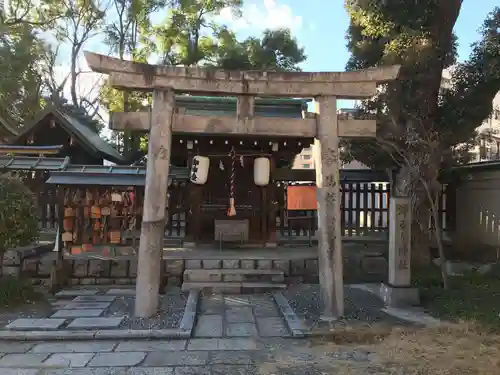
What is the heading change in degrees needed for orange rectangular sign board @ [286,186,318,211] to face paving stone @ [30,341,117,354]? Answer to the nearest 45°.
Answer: approximately 45° to its right

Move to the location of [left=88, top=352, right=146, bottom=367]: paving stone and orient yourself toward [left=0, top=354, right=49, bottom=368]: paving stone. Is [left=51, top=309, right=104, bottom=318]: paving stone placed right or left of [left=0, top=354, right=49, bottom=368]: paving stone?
right

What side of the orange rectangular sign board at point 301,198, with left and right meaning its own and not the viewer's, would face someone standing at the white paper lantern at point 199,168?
right

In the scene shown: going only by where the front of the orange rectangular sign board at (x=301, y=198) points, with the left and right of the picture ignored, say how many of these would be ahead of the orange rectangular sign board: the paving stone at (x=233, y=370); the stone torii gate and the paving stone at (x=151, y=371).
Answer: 3

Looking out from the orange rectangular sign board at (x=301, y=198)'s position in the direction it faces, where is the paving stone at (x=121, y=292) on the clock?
The paving stone is roughly at 2 o'clock from the orange rectangular sign board.

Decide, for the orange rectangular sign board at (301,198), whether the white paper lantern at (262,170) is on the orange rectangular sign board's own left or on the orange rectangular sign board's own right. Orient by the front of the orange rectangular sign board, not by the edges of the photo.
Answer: on the orange rectangular sign board's own right

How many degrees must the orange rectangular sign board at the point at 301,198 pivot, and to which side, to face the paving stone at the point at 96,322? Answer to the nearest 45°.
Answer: approximately 45° to its right

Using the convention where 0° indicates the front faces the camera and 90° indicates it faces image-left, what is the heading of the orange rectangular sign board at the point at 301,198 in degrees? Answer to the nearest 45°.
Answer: approximately 0°

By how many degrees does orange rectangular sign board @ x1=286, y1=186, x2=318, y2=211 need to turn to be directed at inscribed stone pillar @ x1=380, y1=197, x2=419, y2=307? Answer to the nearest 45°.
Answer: approximately 45° to its left
